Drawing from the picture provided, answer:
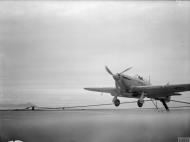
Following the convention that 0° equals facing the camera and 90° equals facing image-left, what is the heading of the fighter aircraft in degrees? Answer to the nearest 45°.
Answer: approximately 45°
